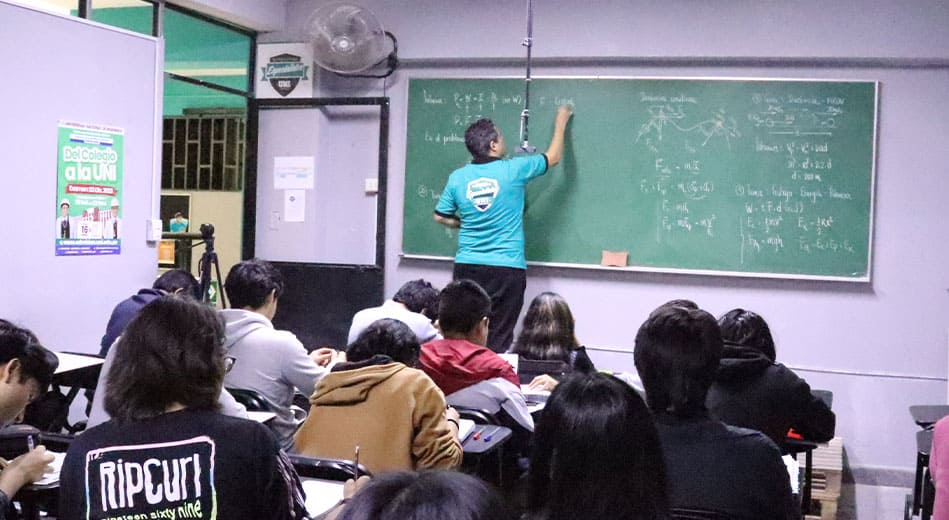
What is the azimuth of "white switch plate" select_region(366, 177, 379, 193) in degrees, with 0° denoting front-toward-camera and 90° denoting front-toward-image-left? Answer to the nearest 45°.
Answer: approximately 0°

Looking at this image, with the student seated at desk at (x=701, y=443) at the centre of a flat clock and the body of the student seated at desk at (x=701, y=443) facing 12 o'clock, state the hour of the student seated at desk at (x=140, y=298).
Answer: the student seated at desk at (x=140, y=298) is roughly at 10 o'clock from the student seated at desk at (x=701, y=443).

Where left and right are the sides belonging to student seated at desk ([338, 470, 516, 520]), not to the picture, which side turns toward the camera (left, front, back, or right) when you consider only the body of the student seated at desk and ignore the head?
back

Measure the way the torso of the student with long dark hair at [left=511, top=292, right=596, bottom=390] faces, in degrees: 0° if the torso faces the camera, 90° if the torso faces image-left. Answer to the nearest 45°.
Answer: approximately 180°

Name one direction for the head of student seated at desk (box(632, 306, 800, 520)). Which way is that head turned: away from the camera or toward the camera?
away from the camera

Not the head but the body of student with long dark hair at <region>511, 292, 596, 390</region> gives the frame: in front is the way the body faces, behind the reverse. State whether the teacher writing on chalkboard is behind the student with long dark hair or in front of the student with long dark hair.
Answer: in front

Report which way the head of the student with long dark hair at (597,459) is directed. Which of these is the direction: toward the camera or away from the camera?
away from the camera

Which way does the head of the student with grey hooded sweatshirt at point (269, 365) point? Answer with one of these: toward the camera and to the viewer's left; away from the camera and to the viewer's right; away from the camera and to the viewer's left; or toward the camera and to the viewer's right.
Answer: away from the camera and to the viewer's right

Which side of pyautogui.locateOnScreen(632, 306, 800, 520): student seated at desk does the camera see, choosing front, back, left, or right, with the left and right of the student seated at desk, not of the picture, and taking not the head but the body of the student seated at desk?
back

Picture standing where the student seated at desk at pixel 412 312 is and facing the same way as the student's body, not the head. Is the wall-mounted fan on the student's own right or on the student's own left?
on the student's own left

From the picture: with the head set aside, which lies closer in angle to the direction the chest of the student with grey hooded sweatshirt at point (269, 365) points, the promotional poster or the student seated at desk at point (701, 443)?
the promotional poster

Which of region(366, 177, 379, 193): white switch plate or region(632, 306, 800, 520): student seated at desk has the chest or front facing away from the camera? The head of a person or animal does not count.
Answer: the student seated at desk

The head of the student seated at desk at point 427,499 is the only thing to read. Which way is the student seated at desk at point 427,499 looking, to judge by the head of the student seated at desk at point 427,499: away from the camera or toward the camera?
away from the camera

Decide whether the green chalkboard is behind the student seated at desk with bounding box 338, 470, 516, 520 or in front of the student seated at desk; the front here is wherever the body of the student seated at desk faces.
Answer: in front

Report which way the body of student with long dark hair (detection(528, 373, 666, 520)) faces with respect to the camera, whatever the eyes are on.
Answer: away from the camera

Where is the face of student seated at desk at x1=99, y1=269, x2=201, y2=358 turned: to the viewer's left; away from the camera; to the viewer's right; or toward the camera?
away from the camera

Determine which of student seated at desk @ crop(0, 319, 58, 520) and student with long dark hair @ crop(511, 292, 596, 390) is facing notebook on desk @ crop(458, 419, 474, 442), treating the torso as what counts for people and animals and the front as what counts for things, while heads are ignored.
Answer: the student seated at desk

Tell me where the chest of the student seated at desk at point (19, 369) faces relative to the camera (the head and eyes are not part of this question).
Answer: to the viewer's right
